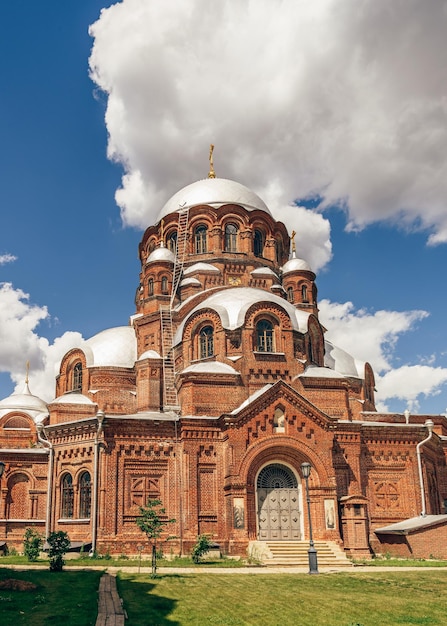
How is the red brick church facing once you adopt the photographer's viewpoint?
facing the viewer

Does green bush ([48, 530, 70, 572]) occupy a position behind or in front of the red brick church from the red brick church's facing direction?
in front

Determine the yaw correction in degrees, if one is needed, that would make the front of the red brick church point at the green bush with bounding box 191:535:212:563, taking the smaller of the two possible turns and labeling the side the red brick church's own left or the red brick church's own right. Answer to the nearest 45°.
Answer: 0° — it already faces it
